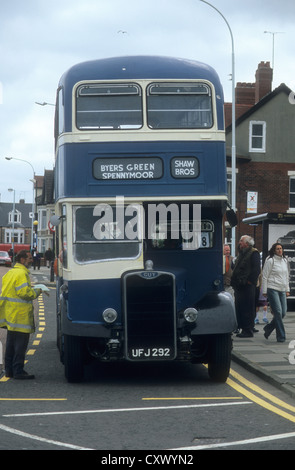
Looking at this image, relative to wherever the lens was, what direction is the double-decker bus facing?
facing the viewer

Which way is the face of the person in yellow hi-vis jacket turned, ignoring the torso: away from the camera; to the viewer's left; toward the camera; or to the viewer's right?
to the viewer's right

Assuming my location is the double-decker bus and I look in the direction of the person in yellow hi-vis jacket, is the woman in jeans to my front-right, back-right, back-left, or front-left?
back-left

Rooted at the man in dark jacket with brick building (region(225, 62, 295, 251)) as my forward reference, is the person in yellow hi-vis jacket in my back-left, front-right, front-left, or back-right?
back-left

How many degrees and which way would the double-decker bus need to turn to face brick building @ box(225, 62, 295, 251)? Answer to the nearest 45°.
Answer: approximately 180°

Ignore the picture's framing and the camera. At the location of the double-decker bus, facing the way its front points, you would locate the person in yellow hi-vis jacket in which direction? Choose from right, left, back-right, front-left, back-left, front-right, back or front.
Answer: right

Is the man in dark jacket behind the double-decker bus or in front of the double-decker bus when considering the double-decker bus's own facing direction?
behind
